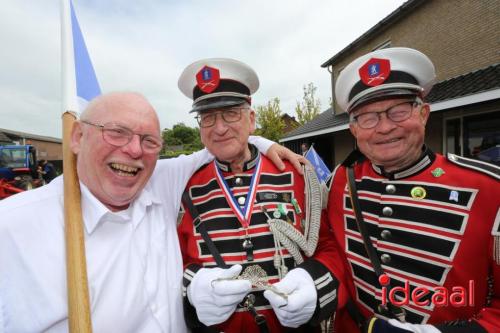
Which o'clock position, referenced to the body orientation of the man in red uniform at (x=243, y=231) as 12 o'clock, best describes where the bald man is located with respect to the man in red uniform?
The bald man is roughly at 2 o'clock from the man in red uniform.

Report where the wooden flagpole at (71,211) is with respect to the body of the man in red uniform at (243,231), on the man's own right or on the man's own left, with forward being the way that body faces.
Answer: on the man's own right

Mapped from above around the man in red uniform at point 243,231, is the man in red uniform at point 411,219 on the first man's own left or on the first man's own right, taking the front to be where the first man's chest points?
on the first man's own left

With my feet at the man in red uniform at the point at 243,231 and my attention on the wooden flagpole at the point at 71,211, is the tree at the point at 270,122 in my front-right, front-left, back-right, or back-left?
back-right

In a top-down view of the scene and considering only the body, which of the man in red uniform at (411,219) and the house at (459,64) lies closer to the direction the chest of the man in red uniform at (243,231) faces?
the man in red uniform

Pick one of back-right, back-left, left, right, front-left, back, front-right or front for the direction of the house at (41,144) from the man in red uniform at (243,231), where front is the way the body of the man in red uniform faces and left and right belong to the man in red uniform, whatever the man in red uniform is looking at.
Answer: back-right

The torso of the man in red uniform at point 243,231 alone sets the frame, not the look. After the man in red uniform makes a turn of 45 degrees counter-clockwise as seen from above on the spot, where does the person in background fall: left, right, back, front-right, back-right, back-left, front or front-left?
back

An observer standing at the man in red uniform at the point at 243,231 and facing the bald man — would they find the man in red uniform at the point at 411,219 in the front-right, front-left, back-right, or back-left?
back-left

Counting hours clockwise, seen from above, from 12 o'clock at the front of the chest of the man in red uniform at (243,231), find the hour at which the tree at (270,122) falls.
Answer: The tree is roughly at 6 o'clock from the man in red uniform.

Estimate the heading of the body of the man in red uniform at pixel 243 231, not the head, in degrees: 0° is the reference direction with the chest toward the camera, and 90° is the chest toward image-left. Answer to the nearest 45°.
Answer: approximately 0°

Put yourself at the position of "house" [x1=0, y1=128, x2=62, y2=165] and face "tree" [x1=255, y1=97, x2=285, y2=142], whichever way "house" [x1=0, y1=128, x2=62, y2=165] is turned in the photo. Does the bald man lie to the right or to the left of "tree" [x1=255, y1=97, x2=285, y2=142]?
right

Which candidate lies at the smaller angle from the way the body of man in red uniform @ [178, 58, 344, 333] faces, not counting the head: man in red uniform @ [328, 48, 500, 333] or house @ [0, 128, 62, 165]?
the man in red uniform
